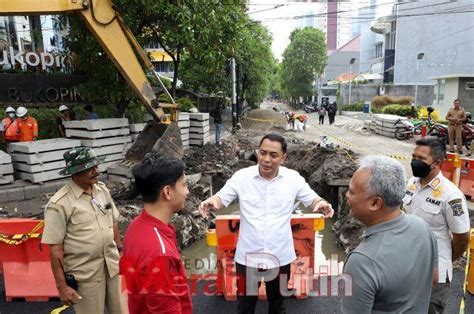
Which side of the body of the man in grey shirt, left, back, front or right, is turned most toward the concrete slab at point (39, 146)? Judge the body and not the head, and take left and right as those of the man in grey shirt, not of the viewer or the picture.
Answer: front

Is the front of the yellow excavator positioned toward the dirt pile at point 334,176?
yes

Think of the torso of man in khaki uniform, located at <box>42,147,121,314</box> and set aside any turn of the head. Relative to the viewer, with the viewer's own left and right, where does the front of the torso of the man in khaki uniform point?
facing the viewer and to the right of the viewer

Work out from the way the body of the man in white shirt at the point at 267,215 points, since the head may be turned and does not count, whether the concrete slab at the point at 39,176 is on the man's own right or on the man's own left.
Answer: on the man's own right

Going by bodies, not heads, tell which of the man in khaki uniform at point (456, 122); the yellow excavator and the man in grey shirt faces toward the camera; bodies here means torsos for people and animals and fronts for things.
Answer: the man in khaki uniform

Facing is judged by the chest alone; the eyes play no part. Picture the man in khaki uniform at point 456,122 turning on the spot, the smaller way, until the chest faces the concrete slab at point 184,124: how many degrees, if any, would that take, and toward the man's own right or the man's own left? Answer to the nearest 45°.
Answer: approximately 45° to the man's own right

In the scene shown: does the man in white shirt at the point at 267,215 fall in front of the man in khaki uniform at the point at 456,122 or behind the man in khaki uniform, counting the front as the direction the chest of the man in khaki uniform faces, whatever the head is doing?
in front

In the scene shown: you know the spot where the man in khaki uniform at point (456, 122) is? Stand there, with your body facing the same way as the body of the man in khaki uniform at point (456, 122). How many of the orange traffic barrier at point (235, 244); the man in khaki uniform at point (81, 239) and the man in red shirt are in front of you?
3

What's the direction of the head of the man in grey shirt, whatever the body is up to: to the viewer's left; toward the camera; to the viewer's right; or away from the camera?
to the viewer's left

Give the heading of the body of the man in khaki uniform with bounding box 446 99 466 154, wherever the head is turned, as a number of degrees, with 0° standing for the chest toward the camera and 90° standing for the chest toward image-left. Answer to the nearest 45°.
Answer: approximately 0°

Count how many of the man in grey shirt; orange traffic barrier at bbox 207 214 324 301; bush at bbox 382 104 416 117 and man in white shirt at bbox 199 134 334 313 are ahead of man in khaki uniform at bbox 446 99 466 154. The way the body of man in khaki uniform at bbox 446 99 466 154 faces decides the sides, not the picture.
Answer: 3

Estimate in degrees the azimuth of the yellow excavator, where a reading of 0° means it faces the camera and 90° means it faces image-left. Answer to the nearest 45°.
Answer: approximately 270°

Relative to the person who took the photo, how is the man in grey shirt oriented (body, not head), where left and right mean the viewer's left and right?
facing away from the viewer and to the left of the viewer

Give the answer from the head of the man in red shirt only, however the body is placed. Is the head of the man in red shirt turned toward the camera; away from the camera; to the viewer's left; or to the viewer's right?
to the viewer's right

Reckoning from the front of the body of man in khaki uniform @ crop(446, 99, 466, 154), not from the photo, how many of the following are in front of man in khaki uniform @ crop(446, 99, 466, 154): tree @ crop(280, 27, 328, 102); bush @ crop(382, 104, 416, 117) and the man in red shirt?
1

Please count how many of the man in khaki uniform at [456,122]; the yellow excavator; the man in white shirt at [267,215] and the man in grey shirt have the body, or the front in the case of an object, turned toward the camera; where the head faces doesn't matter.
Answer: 2

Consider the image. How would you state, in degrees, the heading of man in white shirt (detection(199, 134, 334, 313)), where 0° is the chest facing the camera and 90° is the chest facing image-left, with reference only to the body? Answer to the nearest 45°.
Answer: approximately 0°
